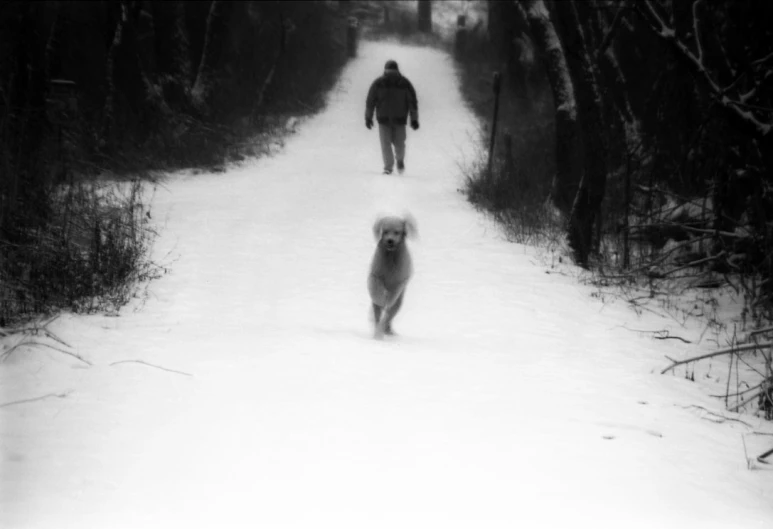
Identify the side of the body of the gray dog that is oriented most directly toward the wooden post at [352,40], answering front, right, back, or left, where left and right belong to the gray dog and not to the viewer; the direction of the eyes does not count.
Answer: back

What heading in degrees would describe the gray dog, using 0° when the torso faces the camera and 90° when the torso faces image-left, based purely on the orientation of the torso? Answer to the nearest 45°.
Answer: approximately 0°

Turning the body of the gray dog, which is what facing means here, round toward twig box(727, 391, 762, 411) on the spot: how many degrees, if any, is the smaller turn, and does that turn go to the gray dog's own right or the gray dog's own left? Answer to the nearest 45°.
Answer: approximately 45° to the gray dog's own left

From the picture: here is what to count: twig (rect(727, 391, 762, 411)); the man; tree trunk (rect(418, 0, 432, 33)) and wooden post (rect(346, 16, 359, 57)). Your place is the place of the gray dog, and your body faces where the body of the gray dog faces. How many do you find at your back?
3
